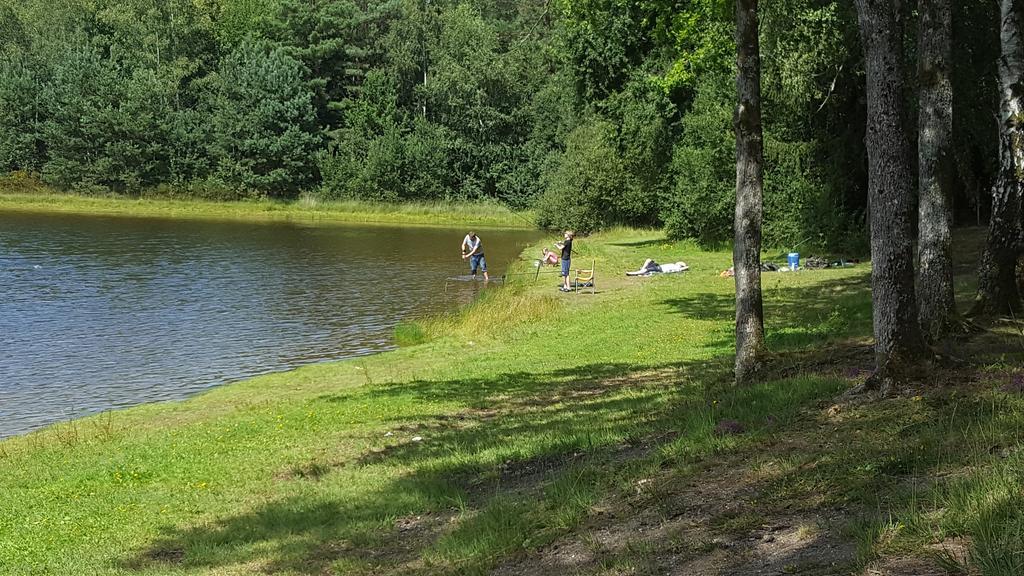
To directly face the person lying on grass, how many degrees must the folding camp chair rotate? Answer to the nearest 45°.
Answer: approximately 135° to its right

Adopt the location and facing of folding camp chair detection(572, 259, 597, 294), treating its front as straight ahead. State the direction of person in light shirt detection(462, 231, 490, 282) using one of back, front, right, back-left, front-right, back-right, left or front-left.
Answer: front-right

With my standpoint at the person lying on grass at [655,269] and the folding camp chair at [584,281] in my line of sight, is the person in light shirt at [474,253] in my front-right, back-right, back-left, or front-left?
front-right

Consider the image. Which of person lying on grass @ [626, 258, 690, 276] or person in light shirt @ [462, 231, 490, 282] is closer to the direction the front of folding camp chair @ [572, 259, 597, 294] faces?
the person in light shirt

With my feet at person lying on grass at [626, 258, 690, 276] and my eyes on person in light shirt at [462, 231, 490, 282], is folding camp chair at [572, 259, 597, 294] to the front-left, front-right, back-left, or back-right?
front-left

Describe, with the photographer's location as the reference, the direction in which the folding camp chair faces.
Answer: facing to the left of the viewer
